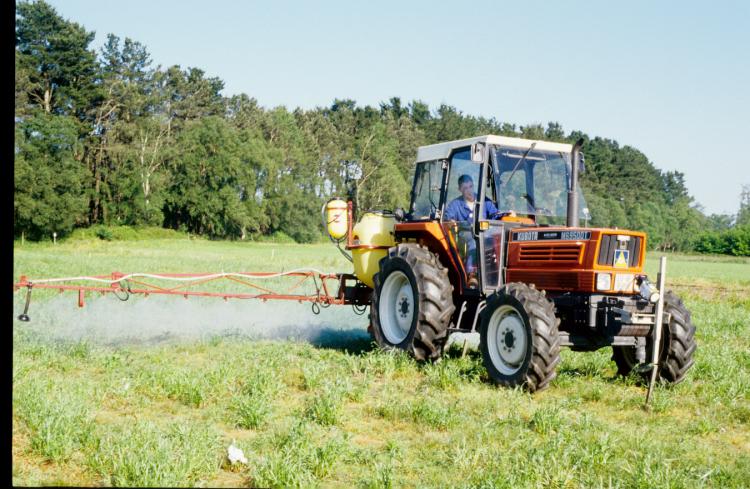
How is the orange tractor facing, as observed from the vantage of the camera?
facing the viewer and to the right of the viewer
